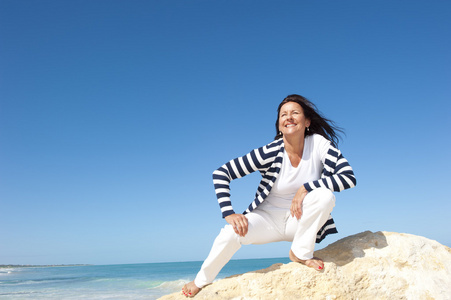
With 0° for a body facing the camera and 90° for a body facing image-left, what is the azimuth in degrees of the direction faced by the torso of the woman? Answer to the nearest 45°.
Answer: approximately 0°
